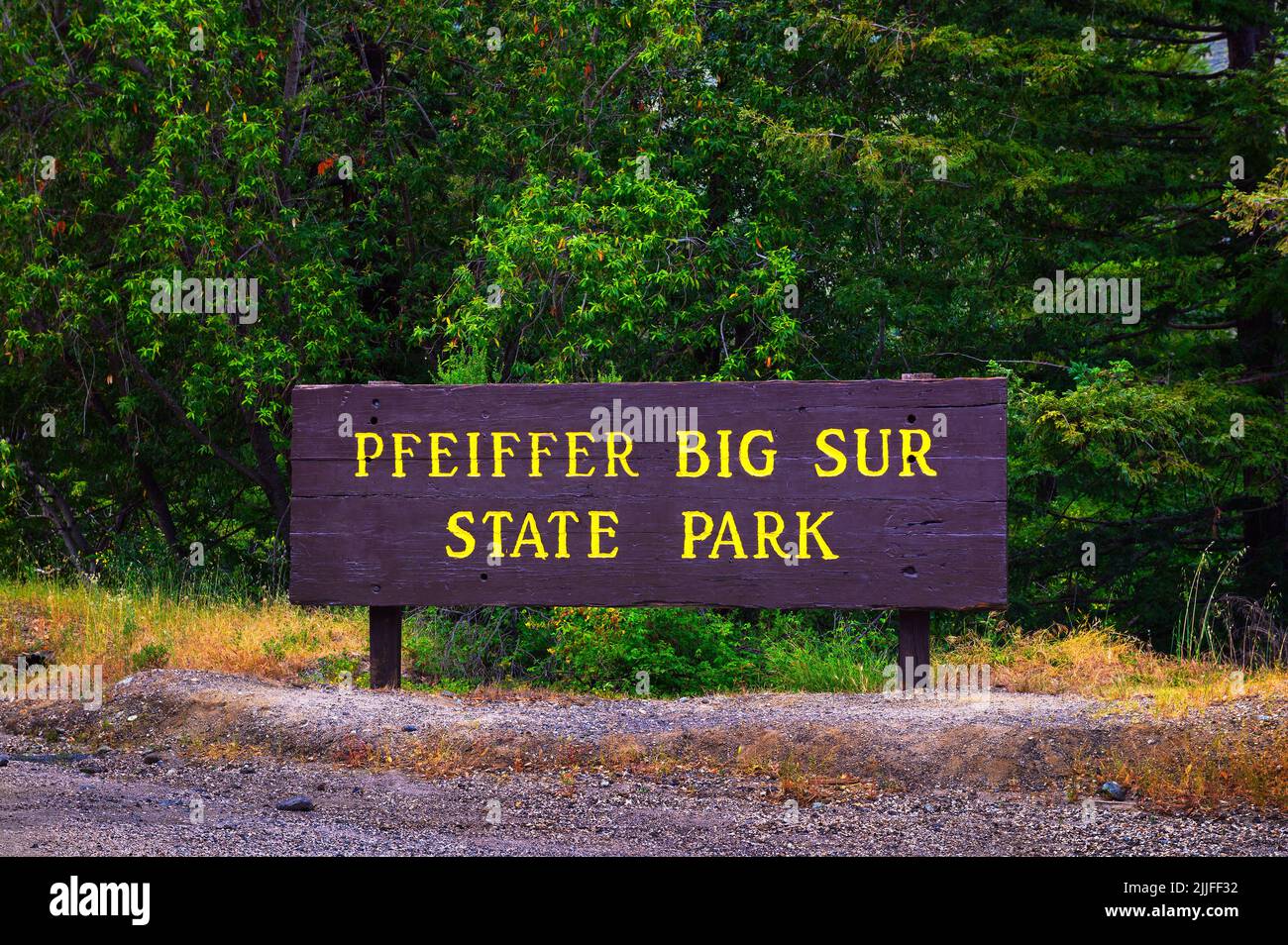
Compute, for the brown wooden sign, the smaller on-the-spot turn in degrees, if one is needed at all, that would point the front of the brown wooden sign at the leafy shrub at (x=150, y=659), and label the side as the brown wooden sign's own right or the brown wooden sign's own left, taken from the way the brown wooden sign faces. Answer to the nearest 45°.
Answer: approximately 90° to the brown wooden sign's own right

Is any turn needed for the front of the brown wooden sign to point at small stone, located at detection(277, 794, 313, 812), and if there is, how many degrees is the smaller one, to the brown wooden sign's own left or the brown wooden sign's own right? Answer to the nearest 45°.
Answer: approximately 45° to the brown wooden sign's own right

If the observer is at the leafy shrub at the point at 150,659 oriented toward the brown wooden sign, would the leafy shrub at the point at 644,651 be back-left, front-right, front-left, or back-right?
front-left

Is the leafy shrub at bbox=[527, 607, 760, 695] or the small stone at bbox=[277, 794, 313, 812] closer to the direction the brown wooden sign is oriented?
the small stone

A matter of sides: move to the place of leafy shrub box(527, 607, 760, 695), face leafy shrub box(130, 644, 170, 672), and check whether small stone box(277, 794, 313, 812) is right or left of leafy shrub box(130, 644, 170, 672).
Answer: left

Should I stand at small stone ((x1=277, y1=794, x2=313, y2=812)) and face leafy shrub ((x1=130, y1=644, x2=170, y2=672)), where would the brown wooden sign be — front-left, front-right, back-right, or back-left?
front-right

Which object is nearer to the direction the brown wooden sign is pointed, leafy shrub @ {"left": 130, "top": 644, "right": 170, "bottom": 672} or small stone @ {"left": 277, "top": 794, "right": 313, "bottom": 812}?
the small stone

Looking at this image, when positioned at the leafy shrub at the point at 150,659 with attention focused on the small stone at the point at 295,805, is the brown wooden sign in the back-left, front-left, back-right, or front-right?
front-left

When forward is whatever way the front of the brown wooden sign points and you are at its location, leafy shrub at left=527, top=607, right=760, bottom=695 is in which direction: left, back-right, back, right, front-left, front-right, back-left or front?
back

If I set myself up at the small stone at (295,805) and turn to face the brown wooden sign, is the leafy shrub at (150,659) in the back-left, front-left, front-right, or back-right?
front-left

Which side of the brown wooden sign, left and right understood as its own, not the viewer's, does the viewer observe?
front
